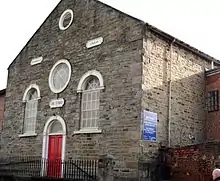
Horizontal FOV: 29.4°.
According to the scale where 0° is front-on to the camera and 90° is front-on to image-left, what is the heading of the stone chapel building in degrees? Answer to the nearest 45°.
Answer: approximately 45°
